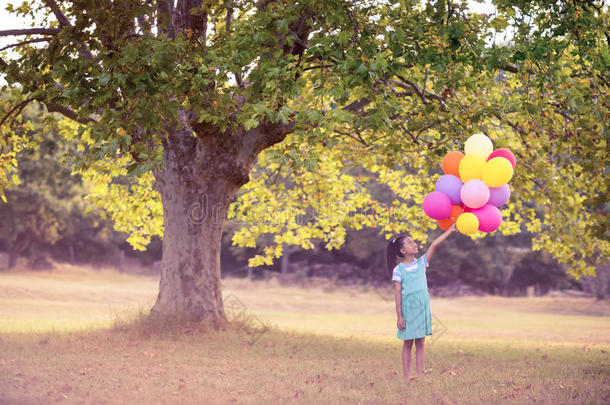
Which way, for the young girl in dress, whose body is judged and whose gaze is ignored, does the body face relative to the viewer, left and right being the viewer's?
facing the viewer and to the right of the viewer
